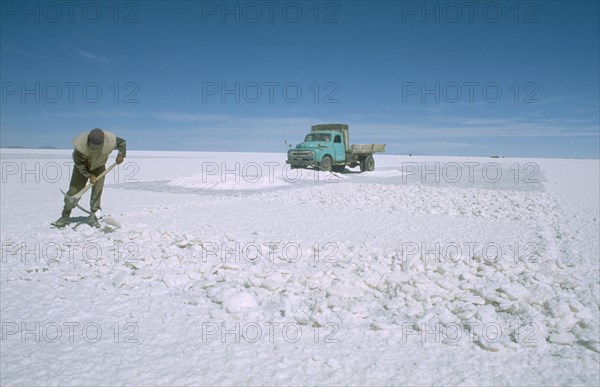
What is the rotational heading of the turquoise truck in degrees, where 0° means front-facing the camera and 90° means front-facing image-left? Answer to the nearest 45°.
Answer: approximately 45°
